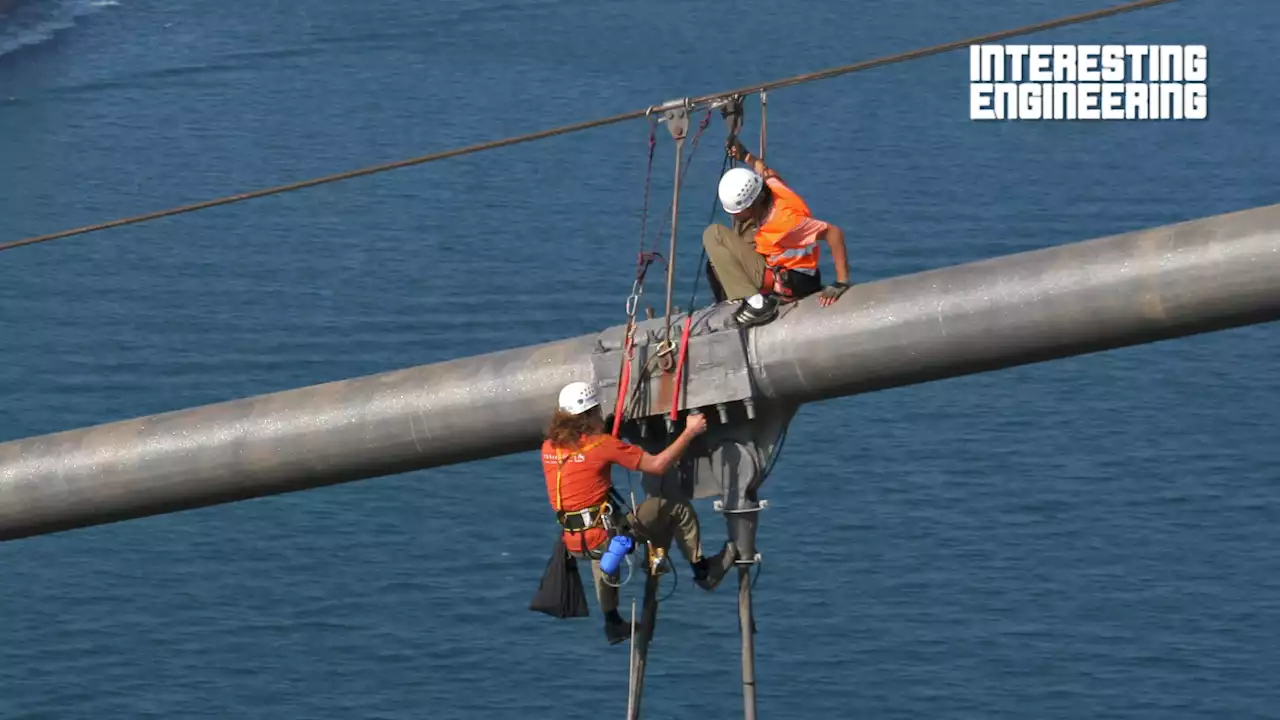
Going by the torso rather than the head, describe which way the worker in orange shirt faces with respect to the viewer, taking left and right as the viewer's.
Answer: facing away from the viewer and to the right of the viewer

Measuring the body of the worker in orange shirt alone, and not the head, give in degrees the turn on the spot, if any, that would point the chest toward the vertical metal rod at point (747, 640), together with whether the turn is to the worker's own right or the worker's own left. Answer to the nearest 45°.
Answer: approximately 45° to the worker's own right

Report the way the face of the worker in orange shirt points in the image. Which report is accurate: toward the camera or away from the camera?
away from the camera
